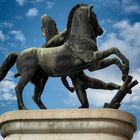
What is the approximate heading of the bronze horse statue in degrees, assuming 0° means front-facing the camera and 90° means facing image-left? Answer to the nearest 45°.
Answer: approximately 270°
